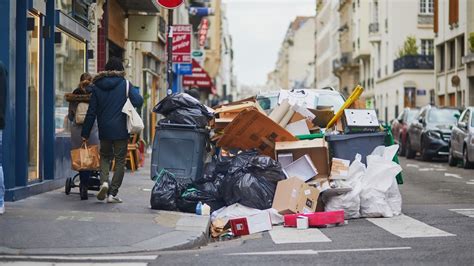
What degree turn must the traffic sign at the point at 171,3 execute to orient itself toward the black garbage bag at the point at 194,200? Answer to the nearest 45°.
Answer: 0° — it already faces it

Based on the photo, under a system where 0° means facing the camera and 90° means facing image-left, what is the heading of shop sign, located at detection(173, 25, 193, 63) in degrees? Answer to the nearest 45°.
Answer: approximately 0°

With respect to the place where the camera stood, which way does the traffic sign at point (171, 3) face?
facing the viewer

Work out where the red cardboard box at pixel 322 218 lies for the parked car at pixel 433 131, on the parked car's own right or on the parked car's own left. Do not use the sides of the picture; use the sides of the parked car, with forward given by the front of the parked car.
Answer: on the parked car's own right

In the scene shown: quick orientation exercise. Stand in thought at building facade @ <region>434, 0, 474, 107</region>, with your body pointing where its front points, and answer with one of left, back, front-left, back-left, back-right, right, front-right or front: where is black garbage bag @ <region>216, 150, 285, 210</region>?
front-left

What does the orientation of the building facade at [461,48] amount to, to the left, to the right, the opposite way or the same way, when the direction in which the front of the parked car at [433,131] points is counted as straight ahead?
to the right

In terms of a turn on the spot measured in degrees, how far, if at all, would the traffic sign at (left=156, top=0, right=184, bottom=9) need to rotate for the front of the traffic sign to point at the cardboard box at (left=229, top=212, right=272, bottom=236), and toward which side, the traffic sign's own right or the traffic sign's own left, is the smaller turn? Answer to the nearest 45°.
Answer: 0° — it already faces it

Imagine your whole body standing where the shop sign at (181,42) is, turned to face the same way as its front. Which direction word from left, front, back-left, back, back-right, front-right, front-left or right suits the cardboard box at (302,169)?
front

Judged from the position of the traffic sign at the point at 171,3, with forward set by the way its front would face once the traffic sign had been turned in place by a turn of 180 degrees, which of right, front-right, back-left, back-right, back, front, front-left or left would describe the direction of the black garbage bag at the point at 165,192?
back

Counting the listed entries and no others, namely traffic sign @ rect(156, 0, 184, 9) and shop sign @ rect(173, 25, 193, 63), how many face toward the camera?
2

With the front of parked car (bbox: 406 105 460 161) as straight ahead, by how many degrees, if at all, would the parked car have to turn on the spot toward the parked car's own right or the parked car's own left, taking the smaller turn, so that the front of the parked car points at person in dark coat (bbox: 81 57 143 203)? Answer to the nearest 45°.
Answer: approximately 45° to the parked car's own right

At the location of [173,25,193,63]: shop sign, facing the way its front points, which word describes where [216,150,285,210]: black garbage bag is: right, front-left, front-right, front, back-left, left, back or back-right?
front

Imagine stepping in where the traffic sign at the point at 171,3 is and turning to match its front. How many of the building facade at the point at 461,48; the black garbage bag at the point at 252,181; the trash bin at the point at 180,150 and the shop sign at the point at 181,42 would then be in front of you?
2

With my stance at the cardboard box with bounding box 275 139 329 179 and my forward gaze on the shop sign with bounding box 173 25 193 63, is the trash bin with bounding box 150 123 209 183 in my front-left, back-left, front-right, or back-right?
front-left
